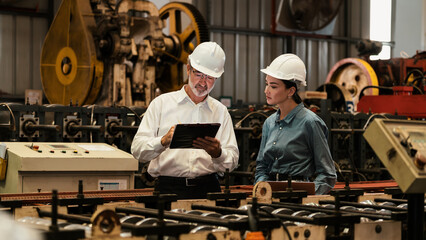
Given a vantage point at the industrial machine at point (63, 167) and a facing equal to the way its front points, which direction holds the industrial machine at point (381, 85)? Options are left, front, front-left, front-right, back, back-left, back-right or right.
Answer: back-left

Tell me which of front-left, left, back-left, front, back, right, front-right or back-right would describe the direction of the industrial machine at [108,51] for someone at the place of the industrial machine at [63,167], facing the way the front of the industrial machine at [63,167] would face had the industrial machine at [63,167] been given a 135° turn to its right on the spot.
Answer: front-right

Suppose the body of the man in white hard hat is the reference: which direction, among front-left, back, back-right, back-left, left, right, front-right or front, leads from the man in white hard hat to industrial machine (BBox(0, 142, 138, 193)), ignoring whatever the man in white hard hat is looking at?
back-right

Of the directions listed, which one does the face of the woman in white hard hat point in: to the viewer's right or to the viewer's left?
to the viewer's left

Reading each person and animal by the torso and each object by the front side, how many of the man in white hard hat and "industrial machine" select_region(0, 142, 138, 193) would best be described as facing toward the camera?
2

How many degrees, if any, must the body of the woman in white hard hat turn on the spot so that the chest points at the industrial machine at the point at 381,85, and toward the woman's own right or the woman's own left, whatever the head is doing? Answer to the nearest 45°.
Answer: approximately 135° to the woman's own right

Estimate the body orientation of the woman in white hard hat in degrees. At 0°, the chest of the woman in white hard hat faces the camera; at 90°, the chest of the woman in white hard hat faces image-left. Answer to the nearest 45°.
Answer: approximately 45°
